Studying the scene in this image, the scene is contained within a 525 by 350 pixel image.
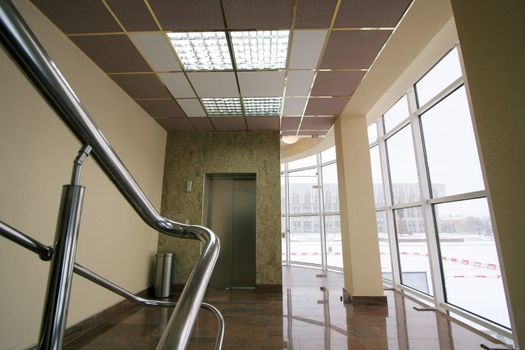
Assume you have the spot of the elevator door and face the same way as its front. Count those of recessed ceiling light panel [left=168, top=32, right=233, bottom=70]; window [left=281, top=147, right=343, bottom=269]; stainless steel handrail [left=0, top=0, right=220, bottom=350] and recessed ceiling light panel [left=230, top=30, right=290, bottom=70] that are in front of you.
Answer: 3

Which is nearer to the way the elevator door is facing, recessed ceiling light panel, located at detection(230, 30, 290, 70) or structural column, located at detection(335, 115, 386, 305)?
the recessed ceiling light panel

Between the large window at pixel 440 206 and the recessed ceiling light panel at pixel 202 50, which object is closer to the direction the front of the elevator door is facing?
the recessed ceiling light panel

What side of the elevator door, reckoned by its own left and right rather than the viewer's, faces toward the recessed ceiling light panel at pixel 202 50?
front

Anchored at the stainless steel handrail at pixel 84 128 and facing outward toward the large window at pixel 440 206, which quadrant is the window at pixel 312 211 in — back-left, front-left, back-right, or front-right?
front-left

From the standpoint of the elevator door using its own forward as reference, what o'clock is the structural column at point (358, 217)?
The structural column is roughly at 10 o'clock from the elevator door.

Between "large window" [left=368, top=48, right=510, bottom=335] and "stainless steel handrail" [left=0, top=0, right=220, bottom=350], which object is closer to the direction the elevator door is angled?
the stainless steel handrail

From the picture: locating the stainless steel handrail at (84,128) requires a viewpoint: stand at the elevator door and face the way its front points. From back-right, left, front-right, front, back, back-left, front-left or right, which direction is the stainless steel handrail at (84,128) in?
front

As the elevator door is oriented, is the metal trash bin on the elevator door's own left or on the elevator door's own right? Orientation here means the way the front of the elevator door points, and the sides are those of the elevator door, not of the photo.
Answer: on the elevator door's own right

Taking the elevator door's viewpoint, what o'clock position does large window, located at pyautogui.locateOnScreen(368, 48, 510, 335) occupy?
The large window is roughly at 10 o'clock from the elevator door.

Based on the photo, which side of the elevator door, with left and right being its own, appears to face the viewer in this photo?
front

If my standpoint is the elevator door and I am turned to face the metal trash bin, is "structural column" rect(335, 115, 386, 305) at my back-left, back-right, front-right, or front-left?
back-left

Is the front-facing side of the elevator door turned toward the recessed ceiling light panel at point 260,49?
yes

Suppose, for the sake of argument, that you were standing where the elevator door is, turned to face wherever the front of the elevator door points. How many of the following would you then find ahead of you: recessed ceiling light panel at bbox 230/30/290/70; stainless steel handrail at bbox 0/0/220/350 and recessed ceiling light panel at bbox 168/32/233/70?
3
